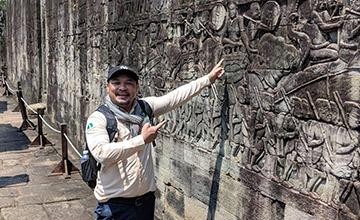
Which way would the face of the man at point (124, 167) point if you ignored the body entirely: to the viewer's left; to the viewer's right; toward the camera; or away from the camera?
toward the camera

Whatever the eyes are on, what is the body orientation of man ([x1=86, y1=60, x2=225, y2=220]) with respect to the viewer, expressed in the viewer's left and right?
facing the viewer and to the right of the viewer
